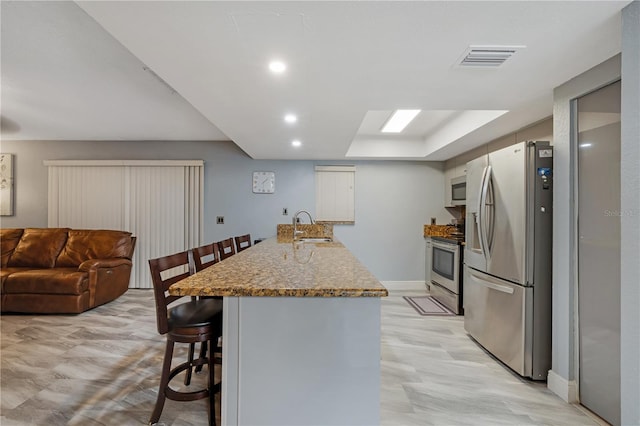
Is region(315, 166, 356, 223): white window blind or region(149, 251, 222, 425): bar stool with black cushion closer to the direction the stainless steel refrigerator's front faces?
the bar stool with black cushion

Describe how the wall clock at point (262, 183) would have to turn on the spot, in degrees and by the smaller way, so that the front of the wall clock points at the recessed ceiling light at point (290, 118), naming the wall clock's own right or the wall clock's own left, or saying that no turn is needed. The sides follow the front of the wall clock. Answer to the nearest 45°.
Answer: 0° — it already faces it

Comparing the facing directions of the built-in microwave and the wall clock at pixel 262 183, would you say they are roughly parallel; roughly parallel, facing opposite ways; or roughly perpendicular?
roughly perpendicular

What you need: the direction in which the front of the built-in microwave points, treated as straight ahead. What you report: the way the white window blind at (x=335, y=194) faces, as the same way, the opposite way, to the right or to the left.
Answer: to the left

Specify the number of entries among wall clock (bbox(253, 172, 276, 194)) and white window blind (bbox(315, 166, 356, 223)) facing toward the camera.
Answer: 2

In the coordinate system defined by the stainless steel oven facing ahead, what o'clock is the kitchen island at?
The kitchen island is roughly at 11 o'clock from the stainless steel oven.

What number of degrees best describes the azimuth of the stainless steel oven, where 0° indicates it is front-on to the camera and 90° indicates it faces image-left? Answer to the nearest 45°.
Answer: approximately 45°

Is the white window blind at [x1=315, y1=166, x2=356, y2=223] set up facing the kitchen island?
yes
